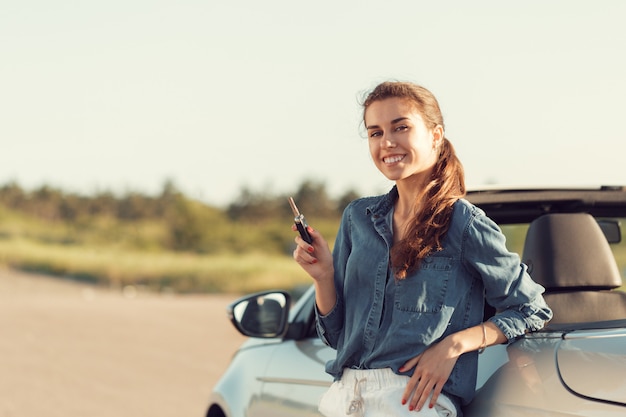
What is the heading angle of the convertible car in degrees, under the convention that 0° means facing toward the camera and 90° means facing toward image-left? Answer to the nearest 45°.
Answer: approximately 135°

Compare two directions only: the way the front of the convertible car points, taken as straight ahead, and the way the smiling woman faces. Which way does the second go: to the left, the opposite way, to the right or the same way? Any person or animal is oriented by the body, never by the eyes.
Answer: to the left

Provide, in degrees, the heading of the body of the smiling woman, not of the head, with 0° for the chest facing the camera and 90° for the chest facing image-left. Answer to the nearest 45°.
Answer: approximately 45°
